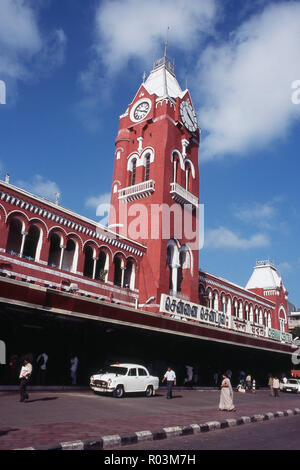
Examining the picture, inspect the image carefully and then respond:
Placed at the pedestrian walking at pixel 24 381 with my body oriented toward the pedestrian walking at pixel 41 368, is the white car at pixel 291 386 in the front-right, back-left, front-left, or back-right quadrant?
front-right

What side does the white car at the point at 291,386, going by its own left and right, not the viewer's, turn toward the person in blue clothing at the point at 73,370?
front

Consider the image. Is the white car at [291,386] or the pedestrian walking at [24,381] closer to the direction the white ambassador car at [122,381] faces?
the pedestrian walking

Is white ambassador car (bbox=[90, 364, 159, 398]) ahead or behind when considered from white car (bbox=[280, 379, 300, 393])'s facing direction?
ahead

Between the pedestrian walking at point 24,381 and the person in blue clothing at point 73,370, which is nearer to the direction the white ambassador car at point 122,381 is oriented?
the pedestrian walking

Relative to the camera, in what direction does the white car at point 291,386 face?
facing the viewer and to the left of the viewer

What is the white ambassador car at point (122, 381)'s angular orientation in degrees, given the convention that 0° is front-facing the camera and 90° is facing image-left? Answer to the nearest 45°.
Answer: approximately 45°

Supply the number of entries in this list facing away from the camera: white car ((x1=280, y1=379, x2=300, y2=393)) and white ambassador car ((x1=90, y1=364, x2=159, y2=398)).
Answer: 0

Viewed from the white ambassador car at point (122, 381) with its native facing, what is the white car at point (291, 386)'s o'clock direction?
the white car at point (291, 386) is roughly at 6 o'clock from the white ambassador car at point (122, 381).

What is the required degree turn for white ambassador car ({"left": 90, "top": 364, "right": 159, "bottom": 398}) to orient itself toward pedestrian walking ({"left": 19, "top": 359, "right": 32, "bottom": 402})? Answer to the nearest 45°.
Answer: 0° — it already faces them

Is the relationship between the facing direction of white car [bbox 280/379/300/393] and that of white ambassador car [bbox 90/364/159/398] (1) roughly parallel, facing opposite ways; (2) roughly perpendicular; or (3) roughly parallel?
roughly parallel

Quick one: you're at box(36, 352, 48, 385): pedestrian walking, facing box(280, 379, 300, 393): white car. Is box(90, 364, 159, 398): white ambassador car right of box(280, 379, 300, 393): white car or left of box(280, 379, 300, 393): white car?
right

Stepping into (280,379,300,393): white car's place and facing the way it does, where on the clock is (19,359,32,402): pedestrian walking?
The pedestrian walking is roughly at 11 o'clock from the white car.

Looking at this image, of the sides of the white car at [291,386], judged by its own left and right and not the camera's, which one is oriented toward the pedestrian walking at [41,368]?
front
